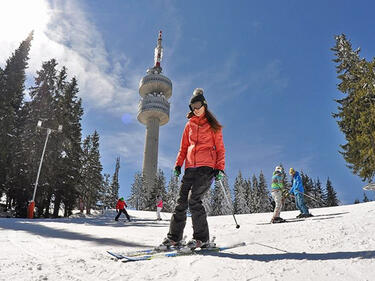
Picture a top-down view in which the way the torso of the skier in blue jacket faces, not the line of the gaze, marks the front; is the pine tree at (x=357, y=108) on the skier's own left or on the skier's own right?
on the skier's own right

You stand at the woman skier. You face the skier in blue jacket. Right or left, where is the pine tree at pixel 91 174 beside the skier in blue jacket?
left

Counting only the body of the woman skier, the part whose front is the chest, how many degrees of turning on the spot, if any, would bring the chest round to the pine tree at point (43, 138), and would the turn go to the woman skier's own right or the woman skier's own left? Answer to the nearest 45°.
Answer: approximately 90° to the woman skier's own right

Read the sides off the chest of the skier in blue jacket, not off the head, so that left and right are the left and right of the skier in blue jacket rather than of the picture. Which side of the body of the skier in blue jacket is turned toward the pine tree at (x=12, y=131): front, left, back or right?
front

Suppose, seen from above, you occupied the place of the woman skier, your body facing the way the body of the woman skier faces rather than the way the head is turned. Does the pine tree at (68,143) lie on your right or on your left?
on your right

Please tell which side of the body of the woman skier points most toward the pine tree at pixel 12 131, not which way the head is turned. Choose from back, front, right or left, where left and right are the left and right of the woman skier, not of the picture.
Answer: right

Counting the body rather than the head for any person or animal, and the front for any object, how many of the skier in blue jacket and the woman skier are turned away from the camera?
0

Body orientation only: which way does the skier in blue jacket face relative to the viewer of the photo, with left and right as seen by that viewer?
facing to the left of the viewer
